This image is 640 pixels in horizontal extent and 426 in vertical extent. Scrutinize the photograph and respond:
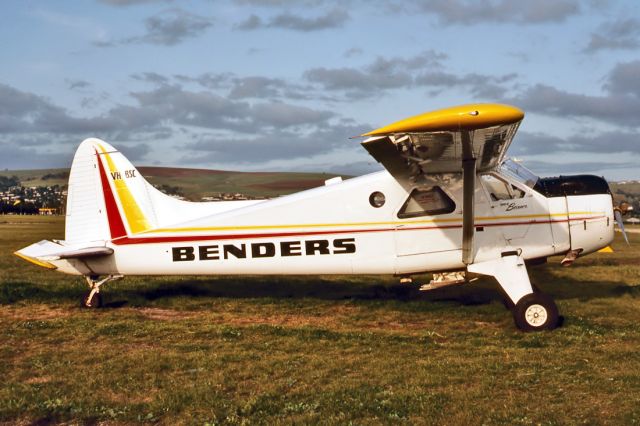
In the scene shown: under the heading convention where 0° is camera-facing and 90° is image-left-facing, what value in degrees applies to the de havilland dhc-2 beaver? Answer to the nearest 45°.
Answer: approximately 270°
